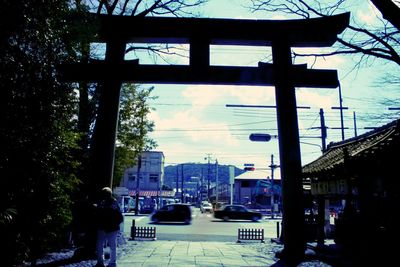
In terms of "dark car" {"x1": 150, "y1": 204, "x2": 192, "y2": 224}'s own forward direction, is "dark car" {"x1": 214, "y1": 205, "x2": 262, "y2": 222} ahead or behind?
behind

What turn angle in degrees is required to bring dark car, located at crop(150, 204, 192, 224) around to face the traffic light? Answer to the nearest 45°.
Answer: approximately 135° to its left

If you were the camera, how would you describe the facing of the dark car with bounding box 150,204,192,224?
facing to the left of the viewer

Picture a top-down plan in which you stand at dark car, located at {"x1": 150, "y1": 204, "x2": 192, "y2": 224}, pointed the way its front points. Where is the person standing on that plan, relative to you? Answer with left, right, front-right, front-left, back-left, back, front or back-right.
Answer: left

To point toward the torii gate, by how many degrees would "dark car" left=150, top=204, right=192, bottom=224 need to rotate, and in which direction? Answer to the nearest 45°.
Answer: approximately 90° to its left

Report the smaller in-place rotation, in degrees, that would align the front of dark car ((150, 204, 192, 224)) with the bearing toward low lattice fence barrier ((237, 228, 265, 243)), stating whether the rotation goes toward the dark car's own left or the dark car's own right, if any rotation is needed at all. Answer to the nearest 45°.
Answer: approximately 90° to the dark car's own left
